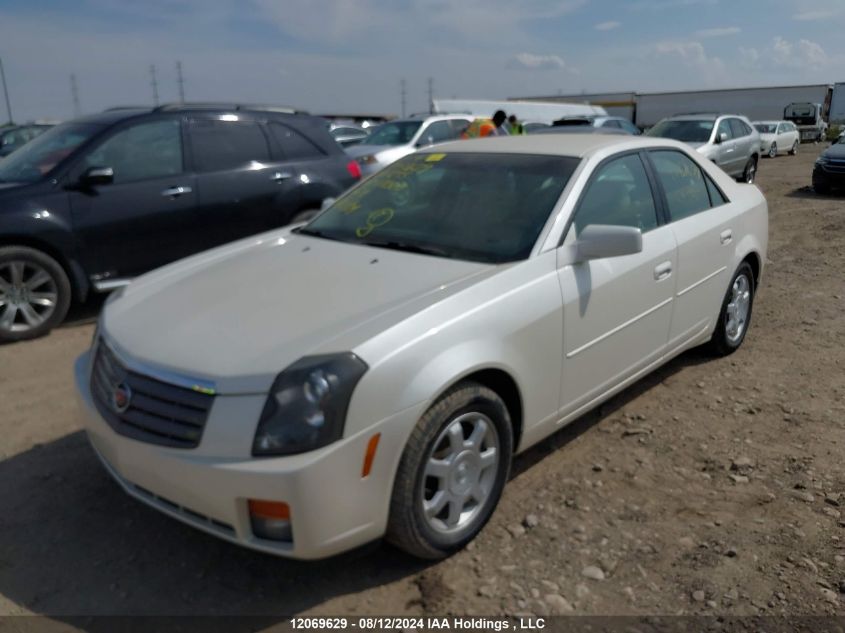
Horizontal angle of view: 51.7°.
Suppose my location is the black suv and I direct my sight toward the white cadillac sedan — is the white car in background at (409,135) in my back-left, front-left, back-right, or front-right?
back-left

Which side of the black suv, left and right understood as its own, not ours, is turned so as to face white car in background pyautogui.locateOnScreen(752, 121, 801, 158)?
back

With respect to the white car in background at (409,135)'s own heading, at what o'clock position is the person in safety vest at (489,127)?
The person in safety vest is roughly at 9 o'clock from the white car in background.

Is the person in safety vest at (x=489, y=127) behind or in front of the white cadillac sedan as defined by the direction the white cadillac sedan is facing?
behind

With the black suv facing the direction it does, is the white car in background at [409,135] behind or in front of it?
behind

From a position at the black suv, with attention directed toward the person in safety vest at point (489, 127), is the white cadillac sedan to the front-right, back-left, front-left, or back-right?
back-right
